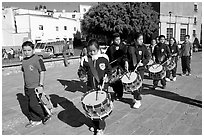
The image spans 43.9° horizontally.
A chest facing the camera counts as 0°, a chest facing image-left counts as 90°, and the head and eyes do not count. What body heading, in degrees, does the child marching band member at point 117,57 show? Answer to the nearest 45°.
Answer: approximately 0°

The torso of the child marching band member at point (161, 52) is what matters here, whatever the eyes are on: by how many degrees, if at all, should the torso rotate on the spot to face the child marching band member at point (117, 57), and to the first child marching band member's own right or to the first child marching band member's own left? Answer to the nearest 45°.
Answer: approximately 45° to the first child marching band member's own right

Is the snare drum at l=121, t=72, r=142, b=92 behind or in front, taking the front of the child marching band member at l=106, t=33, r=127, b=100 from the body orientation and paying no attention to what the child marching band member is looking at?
in front

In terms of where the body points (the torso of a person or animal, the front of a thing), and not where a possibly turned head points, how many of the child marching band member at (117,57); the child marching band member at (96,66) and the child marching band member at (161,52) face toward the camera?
3

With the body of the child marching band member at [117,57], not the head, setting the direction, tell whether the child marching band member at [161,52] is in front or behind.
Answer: behind

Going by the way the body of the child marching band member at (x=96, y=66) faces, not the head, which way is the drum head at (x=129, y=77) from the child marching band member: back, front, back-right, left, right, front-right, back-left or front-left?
back-left
